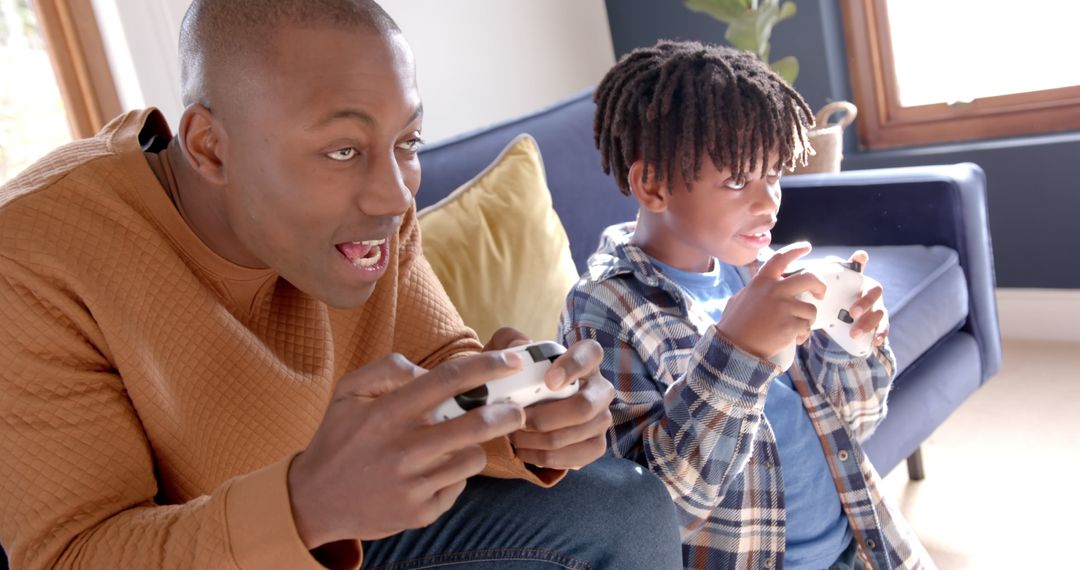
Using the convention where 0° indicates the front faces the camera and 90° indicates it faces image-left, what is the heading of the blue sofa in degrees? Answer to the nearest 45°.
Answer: approximately 315°

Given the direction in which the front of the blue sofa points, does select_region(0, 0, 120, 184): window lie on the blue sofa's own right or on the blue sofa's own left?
on the blue sofa's own right

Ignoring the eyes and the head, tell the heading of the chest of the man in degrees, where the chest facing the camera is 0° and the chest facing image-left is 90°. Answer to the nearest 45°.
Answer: approximately 315°

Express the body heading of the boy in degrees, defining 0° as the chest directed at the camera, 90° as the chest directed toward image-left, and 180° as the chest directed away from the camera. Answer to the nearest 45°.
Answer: approximately 315°

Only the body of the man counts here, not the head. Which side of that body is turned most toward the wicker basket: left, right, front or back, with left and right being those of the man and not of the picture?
left

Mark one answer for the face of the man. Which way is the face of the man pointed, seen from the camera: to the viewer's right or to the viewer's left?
to the viewer's right

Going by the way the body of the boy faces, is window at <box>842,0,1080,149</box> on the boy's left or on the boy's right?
on the boy's left

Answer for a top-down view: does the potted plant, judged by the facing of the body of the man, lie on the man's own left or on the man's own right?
on the man's own left

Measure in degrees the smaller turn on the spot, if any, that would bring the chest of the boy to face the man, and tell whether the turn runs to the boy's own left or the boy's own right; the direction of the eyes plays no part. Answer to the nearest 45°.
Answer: approximately 90° to the boy's own right
